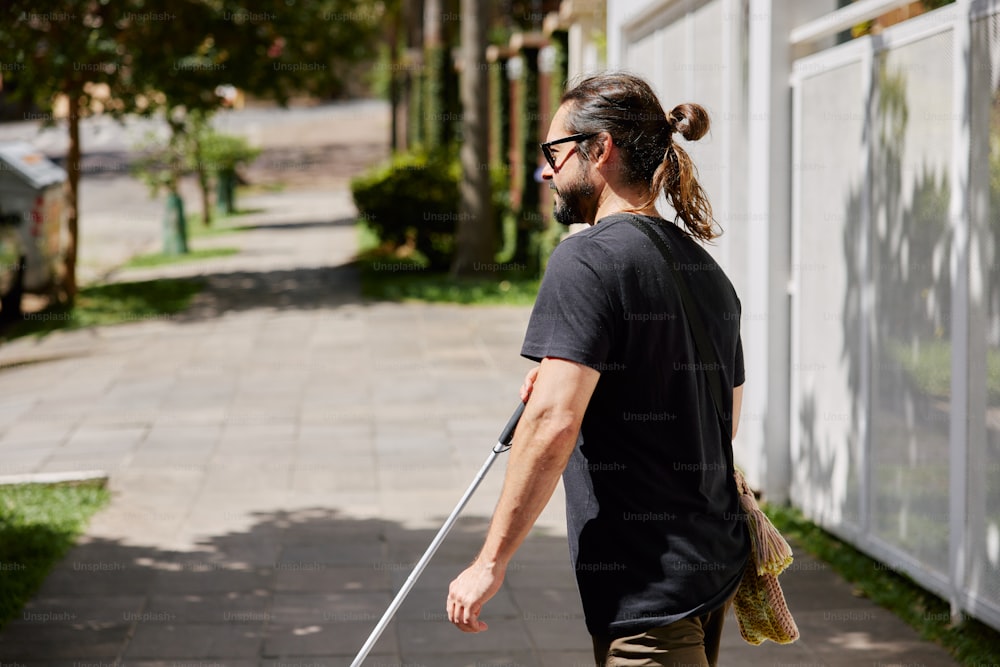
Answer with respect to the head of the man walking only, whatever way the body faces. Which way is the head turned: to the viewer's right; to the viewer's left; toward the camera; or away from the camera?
to the viewer's left

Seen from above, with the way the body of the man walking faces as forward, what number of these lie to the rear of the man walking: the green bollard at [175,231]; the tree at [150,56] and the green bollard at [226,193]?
0

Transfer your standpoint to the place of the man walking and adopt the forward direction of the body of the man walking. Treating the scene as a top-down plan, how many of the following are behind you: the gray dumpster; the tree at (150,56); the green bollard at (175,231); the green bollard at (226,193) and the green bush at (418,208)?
0

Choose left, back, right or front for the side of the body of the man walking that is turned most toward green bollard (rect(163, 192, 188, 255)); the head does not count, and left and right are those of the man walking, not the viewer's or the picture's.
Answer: front

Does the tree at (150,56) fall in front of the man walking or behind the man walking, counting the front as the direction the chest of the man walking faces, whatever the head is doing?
in front

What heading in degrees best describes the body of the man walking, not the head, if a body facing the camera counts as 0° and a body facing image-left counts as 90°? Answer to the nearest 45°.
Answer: approximately 135°

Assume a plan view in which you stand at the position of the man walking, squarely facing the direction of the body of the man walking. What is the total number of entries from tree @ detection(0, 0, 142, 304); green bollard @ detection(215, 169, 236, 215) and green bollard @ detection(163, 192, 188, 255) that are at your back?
0

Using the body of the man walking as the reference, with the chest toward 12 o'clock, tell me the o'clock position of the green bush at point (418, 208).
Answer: The green bush is roughly at 1 o'clock from the man walking.

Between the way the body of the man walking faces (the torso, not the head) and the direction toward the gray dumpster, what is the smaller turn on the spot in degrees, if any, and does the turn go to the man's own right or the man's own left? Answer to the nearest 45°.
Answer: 0° — they already face it

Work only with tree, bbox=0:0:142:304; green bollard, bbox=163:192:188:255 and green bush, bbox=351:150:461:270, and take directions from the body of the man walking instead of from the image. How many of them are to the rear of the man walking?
0

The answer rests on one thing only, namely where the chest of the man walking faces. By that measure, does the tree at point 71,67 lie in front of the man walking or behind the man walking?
in front
